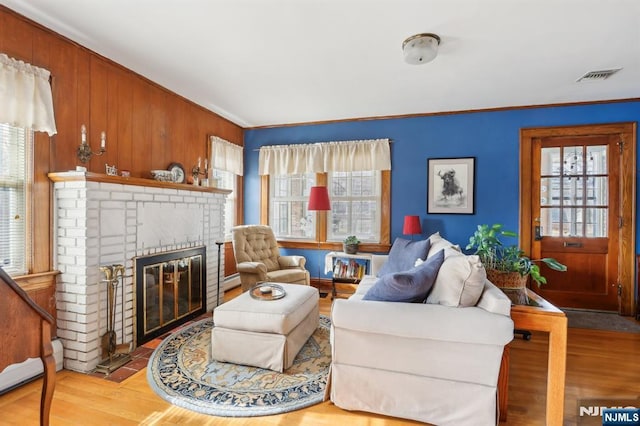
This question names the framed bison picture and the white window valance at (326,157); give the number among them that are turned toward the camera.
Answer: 2

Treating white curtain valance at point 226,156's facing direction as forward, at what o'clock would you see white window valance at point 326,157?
The white window valance is roughly at 11 o'clock from the white curtain valance.

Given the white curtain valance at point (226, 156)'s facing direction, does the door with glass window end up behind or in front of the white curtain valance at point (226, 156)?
in front

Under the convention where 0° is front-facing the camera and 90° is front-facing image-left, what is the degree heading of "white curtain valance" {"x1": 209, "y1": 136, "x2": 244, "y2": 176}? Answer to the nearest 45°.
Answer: approximately 315°

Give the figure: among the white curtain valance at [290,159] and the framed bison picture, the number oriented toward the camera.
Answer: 2

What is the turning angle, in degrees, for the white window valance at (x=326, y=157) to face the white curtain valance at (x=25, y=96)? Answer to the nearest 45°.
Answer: approximately 45° to its right

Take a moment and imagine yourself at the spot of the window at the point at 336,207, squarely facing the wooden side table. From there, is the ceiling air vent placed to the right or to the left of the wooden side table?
left

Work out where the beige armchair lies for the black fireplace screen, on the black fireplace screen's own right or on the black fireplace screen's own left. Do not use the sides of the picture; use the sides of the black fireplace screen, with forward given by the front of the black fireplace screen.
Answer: on the black fireplace screen's own left

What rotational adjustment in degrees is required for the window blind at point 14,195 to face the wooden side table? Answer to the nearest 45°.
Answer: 0° — it already faces it

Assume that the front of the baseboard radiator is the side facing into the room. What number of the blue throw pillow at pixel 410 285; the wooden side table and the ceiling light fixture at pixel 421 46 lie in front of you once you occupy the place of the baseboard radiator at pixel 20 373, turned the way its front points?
3

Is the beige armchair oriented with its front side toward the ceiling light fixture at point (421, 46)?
yes

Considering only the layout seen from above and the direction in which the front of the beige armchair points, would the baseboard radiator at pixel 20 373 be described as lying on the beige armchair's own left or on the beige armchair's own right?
on the beige armchair's own right

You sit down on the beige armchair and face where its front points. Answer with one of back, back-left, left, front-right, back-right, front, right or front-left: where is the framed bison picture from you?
front-left
